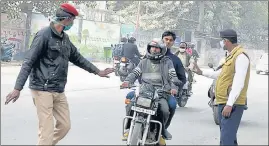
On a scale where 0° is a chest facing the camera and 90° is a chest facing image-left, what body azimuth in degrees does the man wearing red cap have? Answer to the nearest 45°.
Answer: approximately 315°

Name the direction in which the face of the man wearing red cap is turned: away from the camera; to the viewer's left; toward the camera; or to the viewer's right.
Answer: to the viewer's right

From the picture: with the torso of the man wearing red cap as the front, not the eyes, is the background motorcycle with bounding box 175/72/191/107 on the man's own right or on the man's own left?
on the man's own left

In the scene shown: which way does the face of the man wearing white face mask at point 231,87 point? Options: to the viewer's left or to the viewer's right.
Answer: to the viewer's left

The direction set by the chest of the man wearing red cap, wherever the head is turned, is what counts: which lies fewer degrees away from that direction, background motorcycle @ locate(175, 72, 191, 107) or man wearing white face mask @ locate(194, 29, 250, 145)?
the man wearing white face mask

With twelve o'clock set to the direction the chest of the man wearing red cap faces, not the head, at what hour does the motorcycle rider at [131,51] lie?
The motorcycle rider is roughly at 8 o'clock from the man wearing red cap.

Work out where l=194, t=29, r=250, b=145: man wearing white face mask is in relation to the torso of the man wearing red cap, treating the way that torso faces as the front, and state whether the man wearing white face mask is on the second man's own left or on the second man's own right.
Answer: on the second man's own left

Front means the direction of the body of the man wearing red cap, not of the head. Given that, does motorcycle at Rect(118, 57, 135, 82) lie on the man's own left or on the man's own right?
on the man's own left

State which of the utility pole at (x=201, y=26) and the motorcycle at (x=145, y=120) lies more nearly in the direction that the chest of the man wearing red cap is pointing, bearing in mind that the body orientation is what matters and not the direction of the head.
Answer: the motorcycle
